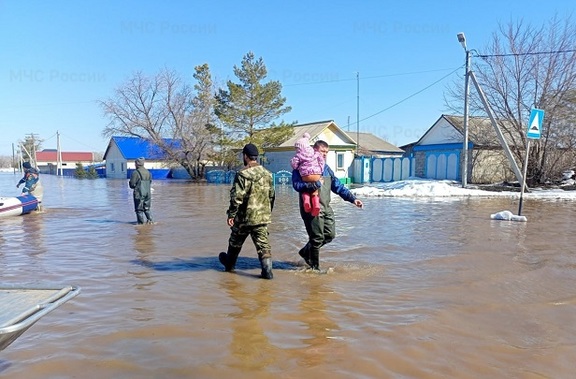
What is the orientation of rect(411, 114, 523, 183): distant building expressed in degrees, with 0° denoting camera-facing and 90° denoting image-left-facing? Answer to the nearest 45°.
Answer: approximately 45°

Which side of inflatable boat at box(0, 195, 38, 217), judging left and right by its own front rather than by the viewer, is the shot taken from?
right

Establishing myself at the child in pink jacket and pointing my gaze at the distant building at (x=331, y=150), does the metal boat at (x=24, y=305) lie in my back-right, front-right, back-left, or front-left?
back-left

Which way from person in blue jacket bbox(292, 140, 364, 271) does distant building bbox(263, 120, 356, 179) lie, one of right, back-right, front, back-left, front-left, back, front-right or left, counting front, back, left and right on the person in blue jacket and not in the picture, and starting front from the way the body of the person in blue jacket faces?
back-left
